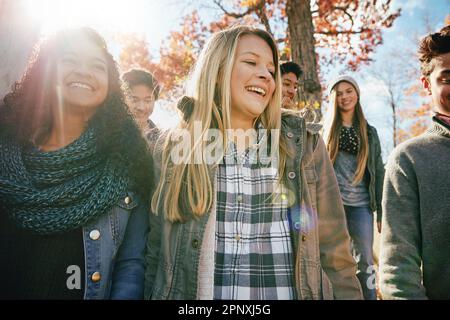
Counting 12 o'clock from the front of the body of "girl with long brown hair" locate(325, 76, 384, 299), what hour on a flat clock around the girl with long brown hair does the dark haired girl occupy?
The dark haired girl is roughly at 1 o'clock from the girl with long brown hair.

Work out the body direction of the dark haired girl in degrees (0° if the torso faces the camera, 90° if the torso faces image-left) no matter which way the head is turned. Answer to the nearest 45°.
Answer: approximately 0°

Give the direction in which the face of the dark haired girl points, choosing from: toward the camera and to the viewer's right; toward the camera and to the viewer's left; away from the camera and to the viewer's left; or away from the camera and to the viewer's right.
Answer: toward the camera and to the viewer's right

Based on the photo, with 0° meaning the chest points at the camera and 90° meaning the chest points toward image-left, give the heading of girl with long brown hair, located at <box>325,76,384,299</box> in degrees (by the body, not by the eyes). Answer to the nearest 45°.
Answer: approximately 0°

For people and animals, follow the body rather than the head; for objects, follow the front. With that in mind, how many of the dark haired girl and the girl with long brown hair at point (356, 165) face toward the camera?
2

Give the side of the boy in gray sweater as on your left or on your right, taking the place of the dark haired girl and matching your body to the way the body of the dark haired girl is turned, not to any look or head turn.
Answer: on your left
